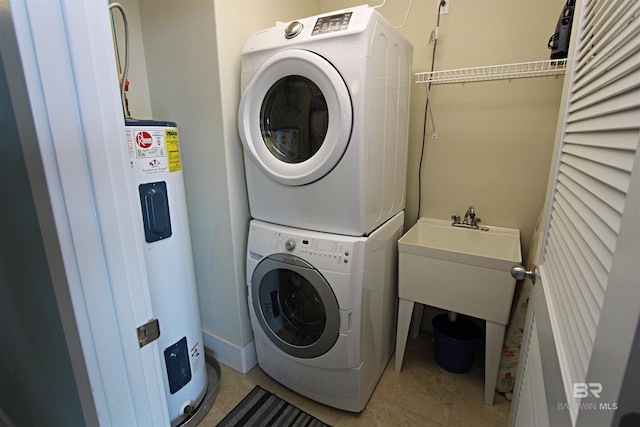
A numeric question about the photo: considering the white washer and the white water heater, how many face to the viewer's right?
0

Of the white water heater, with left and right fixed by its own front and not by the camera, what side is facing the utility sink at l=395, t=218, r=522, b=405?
left

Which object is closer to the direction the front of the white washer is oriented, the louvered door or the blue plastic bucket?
the louvered door

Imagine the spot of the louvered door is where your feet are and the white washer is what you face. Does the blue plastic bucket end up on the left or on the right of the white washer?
right

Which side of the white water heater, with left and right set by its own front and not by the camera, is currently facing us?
front

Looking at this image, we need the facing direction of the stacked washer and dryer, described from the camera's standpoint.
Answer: facing the viewer and to the left of the viewer

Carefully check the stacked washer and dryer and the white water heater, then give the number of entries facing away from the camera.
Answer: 0
